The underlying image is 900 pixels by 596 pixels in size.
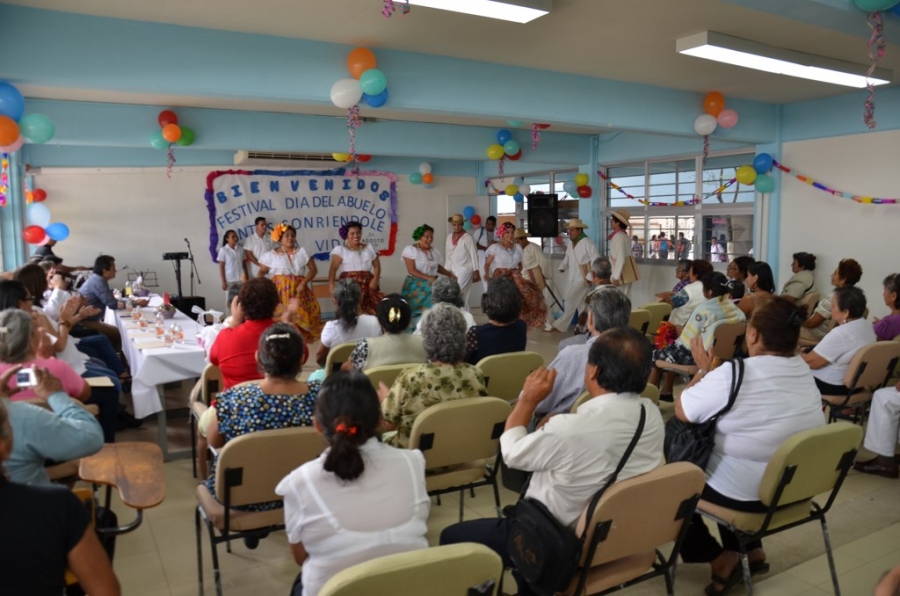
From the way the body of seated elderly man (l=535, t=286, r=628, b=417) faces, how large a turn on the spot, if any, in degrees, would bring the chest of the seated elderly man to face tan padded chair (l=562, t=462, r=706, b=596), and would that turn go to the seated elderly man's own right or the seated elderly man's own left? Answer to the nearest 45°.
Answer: approximately 135° to the seated elderly man's own left

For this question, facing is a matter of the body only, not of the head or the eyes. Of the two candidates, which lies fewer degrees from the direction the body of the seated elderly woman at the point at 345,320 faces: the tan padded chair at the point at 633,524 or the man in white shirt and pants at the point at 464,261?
the man in white shirt and pants

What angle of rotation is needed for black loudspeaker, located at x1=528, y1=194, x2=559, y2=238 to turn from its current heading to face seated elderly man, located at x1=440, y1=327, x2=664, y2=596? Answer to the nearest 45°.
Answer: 0° — it already faces them

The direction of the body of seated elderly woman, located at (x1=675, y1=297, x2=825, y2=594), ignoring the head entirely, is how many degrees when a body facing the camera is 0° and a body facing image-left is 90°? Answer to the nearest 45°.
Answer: approximately 135°

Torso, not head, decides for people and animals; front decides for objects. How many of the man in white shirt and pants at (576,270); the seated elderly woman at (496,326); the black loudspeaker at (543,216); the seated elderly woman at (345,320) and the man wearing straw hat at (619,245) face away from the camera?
2

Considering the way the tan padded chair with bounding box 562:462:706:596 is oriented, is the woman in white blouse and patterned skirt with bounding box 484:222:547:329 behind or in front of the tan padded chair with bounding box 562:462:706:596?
in front

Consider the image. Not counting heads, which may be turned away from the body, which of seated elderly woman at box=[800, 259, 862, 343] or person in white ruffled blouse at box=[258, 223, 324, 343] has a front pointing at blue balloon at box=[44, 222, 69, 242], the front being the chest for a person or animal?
the seated elderly woman

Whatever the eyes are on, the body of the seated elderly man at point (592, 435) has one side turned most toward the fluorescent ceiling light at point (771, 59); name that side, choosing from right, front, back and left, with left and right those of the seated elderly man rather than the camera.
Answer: right

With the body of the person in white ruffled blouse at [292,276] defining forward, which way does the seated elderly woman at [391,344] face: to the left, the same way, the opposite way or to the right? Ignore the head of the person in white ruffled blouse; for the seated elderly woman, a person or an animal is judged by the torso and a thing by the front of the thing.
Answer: the opposite way

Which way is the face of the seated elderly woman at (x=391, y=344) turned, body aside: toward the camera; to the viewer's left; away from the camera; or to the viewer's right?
away from the camera

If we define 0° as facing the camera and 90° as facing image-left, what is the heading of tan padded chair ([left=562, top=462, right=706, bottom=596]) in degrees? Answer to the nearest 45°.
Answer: approximately 135°

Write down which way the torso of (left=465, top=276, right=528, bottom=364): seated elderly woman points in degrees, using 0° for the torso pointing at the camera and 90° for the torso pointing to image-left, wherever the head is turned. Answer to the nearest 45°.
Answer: approximately 180°

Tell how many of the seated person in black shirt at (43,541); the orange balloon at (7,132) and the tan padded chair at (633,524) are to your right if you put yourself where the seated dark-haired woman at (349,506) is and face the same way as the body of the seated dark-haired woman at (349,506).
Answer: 1

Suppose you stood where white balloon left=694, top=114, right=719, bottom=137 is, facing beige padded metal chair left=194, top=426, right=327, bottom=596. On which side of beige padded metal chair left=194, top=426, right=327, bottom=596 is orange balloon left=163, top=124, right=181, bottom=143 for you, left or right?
right

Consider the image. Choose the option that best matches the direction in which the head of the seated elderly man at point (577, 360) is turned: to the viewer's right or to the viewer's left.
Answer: to the viewer's left

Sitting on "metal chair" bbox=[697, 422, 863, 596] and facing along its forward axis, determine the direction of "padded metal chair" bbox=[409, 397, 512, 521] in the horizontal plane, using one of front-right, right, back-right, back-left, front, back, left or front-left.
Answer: front-left

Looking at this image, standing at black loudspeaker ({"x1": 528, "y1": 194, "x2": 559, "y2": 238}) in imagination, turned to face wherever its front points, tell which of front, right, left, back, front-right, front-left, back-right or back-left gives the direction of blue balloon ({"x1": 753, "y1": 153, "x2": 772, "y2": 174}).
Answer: front-left
